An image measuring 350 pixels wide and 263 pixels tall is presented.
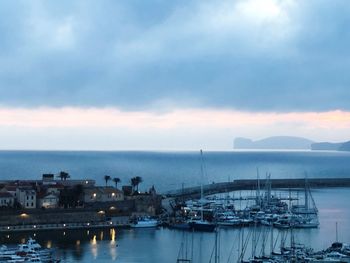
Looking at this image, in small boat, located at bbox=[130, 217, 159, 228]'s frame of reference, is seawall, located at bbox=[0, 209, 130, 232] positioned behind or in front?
in front

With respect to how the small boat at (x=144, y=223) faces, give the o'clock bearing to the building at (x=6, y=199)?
The building is roughly at 12 o'clock from the small boat.

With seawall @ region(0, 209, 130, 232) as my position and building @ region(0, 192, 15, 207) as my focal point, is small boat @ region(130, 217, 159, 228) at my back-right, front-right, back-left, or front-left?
back-right

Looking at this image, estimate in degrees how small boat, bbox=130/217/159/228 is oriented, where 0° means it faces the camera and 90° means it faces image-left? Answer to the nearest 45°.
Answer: approximately 90°
